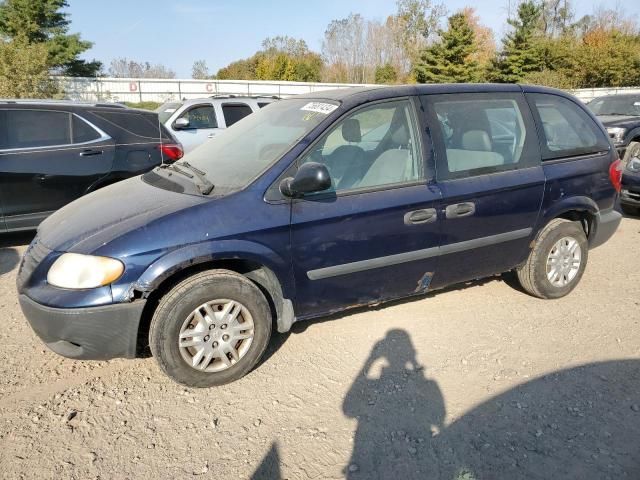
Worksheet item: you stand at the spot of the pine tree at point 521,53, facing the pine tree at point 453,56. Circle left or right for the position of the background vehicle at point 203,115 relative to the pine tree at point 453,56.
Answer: left

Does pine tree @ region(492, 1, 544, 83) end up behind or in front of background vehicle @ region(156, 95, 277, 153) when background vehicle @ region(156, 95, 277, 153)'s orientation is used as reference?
behind

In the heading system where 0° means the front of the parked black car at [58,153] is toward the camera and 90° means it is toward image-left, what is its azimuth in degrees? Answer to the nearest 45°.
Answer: approximately 90°

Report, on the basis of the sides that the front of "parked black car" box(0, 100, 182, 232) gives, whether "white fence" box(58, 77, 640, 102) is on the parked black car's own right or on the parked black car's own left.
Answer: on the parked black car's own right

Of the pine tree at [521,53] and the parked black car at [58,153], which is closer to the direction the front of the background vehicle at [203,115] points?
the parked black car

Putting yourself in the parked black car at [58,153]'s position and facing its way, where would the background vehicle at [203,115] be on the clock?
The background vehicle is roughly at 4 o'clock from the parked black car.

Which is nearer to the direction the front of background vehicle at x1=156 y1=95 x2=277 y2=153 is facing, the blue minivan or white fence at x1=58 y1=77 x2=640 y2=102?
the blue minivan

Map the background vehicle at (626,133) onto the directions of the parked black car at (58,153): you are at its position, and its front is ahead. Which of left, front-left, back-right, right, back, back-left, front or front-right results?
back
